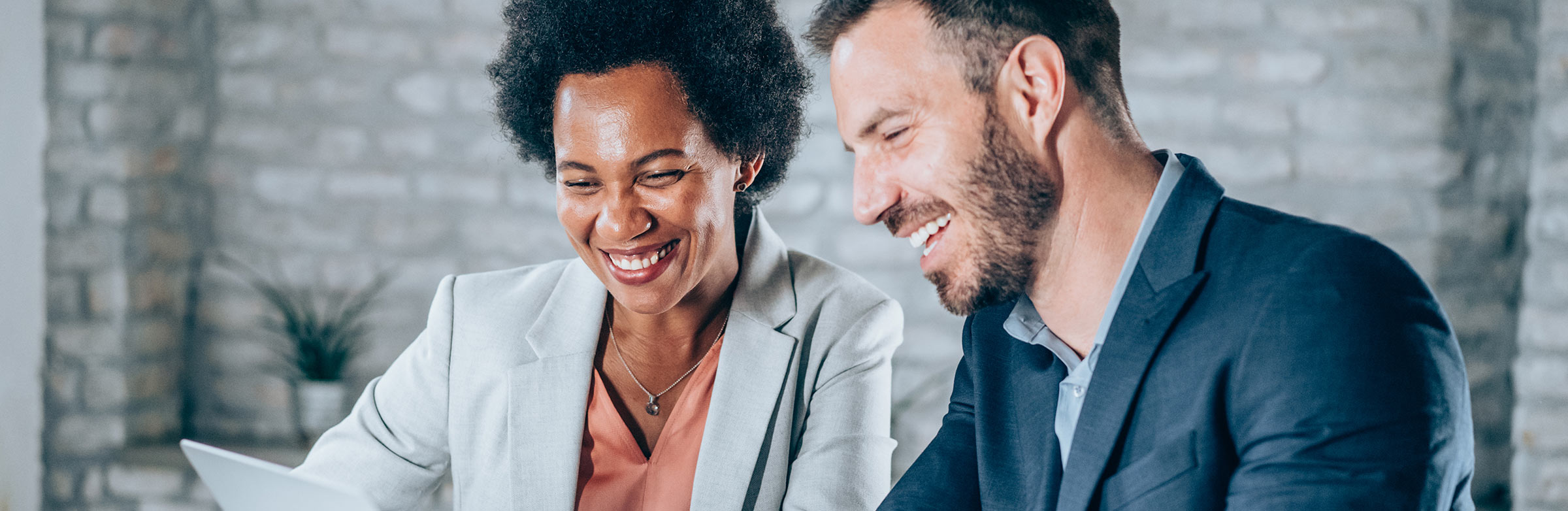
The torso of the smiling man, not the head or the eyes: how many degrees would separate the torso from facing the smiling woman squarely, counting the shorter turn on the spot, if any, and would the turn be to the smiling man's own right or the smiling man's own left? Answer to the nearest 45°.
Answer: approximately 45° to the smiling man's own right

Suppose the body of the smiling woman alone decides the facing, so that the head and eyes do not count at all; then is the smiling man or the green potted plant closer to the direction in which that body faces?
the smiling man

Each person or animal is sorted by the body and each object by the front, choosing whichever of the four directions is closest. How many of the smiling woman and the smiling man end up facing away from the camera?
0

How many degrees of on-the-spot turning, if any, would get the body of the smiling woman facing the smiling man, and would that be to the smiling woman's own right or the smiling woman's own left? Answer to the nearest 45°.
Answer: approximately 45° to the smiling woman's own left

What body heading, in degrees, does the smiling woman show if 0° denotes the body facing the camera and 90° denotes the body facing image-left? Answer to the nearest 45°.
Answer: approximately 0°

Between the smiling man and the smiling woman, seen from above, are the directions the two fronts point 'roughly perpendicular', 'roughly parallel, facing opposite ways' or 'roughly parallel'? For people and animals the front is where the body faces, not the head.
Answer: roughly perpendicular

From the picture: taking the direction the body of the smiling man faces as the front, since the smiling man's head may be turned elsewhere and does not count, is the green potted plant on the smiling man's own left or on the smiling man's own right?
on the smiling man's own right

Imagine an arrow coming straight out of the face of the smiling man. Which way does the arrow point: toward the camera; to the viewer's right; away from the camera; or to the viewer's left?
to the viewer's left

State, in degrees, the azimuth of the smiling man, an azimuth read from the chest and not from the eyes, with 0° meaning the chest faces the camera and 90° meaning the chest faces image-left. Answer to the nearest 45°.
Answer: approximately 45°

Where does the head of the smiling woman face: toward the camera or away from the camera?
toward the camera
